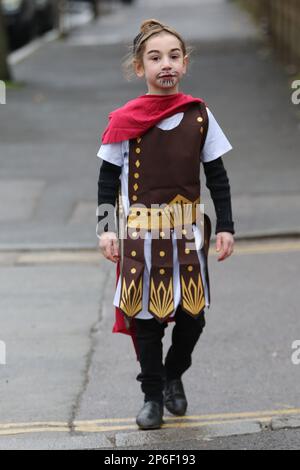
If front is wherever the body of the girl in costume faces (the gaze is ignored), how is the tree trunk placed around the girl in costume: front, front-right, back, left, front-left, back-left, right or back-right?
back

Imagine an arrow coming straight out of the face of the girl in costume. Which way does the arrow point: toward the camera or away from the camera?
toward the camera

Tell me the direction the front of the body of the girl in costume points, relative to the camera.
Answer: toward the camera
